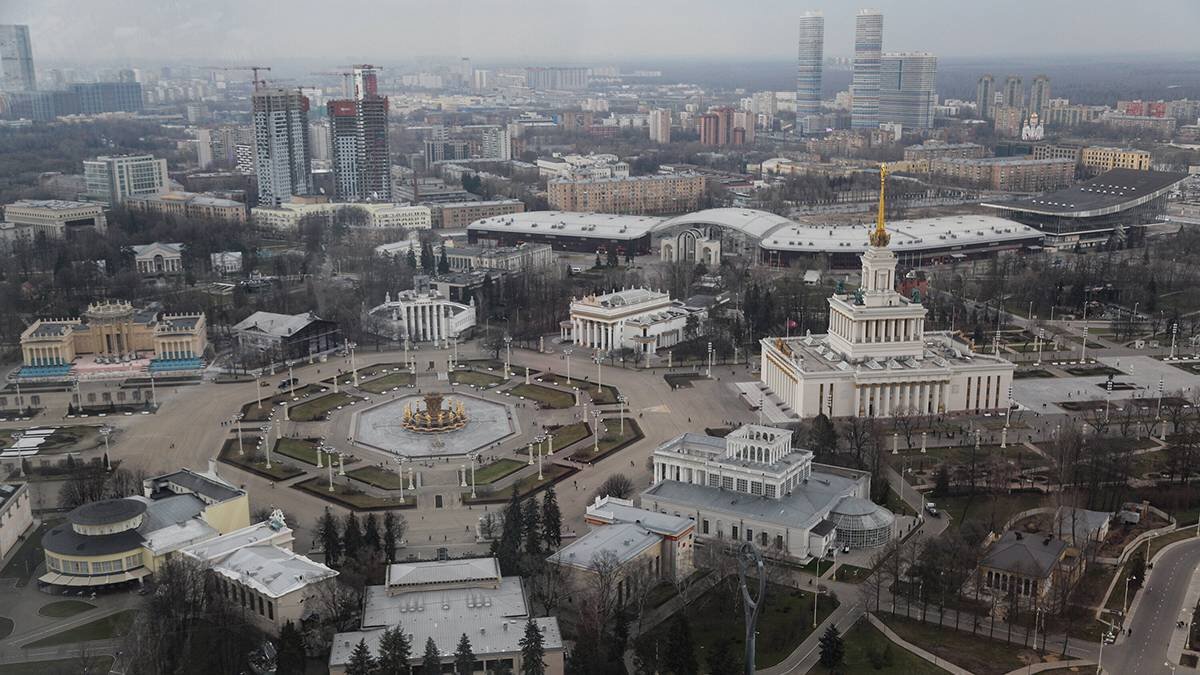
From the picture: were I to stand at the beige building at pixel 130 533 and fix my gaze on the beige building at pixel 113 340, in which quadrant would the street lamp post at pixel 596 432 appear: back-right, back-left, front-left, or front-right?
front-right

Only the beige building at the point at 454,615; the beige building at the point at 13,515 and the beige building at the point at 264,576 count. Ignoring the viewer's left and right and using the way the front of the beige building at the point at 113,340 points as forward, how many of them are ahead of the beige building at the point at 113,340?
3

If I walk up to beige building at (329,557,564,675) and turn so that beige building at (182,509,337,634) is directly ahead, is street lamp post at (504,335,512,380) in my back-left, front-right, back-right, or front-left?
front-right

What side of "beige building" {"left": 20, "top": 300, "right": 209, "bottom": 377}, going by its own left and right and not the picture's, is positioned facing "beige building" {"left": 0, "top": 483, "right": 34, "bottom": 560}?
front

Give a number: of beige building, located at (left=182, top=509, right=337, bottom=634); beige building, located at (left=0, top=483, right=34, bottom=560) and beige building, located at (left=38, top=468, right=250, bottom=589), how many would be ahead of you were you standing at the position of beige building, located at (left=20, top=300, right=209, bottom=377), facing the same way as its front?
3

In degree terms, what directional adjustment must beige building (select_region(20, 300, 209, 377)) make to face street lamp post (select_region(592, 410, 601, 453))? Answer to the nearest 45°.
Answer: approximately 45° to its left

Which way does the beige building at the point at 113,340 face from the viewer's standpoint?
toward the camera

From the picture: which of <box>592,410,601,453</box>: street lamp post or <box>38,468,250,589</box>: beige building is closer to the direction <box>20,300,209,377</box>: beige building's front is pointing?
the beige building

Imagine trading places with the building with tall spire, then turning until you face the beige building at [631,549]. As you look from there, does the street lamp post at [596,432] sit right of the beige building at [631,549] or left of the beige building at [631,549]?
right

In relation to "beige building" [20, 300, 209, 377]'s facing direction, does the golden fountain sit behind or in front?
in front

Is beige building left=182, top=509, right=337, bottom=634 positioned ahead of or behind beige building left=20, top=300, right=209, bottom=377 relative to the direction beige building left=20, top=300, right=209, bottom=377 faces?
ahead

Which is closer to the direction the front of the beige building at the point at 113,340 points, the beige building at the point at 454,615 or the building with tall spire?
the beige building

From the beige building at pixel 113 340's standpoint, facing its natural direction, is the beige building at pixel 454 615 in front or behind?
in front

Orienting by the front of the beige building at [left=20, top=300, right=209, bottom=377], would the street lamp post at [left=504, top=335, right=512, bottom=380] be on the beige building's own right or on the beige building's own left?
on the beige building's own left
